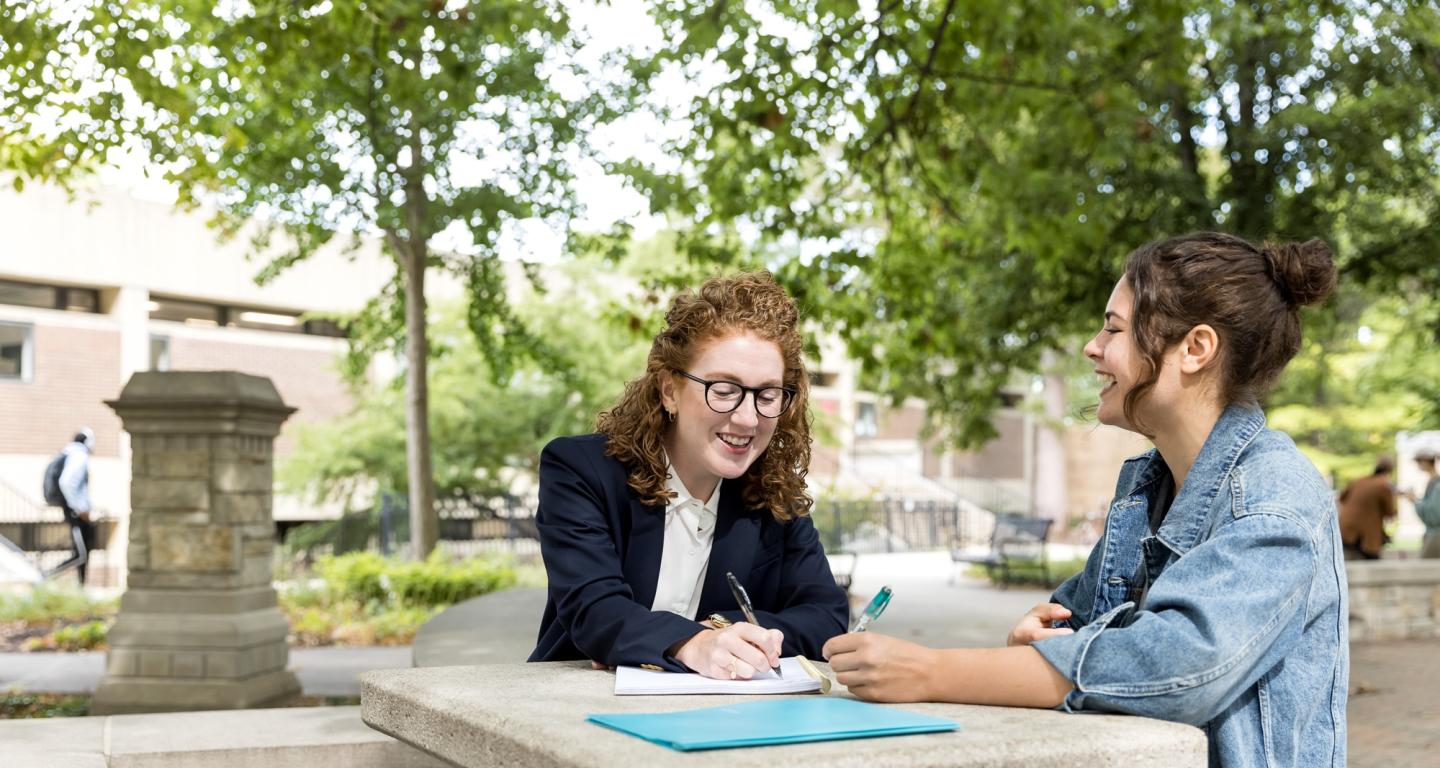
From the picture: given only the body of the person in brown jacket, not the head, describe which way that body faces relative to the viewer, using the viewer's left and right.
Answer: facing away from the viewer and to the right of the viewer

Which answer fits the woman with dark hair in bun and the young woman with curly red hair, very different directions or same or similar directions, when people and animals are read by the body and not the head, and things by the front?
very different directions

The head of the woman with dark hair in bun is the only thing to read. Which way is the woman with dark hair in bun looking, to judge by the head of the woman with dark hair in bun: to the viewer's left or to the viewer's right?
to the viewer's left

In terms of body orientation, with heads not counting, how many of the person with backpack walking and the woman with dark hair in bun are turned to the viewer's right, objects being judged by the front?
1

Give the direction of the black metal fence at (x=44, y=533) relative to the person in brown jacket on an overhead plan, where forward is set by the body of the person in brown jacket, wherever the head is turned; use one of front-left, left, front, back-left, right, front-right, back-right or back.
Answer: back-left

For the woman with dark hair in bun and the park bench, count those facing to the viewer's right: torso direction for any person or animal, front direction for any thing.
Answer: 0

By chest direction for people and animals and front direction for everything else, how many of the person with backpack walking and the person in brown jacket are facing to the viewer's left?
0

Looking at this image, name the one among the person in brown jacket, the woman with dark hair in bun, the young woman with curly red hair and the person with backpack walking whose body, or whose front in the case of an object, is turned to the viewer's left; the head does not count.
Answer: the woman with dark hair in bun

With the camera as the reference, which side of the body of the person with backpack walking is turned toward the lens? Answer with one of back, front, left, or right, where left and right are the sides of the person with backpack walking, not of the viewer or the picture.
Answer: right

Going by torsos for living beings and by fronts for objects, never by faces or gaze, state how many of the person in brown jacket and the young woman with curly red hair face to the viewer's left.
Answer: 0

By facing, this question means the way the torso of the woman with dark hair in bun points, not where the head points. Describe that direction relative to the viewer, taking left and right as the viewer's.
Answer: facing to the left of the viewer

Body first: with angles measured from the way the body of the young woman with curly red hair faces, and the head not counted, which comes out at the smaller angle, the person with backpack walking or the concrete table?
the concrete table
